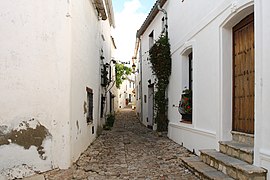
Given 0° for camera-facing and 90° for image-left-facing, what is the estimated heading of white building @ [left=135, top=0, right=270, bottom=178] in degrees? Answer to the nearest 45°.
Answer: approximately 45°

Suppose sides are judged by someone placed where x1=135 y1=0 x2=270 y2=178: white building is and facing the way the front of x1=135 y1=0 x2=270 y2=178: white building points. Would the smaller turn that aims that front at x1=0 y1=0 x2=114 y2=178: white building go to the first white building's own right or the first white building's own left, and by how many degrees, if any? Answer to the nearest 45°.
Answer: approximately 45° to the first white building's own right
